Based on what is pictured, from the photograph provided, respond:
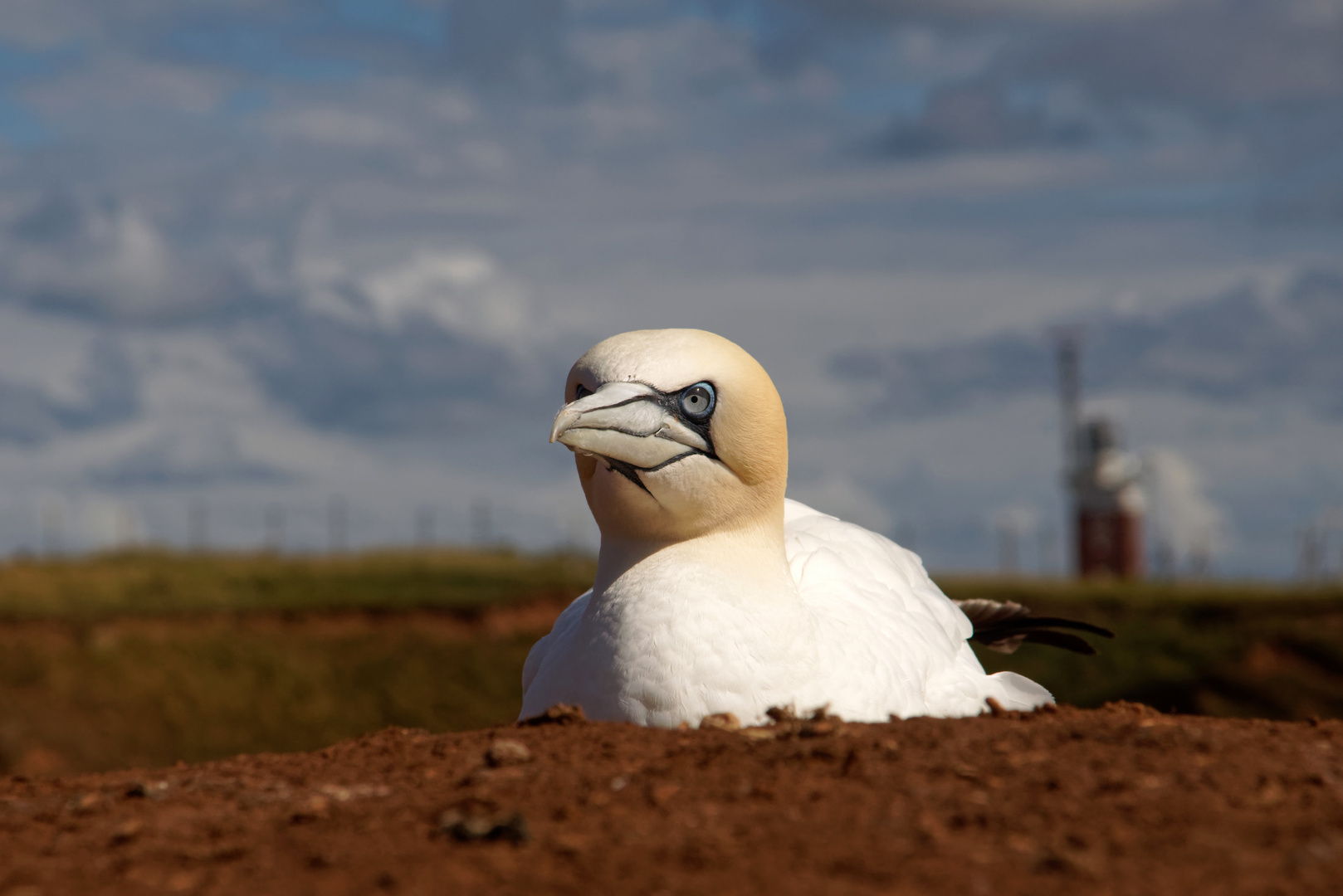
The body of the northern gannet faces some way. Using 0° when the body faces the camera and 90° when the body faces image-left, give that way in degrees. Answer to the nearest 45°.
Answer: approximately 45°

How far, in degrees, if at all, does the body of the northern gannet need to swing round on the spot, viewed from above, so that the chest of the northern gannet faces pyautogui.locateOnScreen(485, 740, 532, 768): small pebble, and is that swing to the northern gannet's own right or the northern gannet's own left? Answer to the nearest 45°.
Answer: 0° — it already faces it
